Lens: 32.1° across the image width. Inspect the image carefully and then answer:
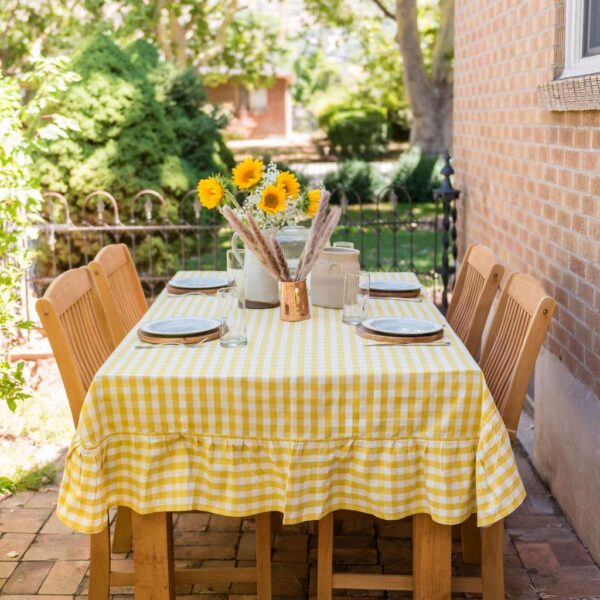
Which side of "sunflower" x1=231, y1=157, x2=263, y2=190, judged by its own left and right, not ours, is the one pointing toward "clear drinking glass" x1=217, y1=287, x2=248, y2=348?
front

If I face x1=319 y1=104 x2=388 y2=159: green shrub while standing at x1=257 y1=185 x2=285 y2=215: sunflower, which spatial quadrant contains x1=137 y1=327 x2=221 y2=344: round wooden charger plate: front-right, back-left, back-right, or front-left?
back-left

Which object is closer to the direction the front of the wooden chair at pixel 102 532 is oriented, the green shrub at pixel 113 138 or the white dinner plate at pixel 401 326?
the white dinner plate

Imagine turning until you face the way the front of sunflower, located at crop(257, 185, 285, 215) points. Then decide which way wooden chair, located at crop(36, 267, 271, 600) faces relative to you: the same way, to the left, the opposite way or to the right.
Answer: to the left

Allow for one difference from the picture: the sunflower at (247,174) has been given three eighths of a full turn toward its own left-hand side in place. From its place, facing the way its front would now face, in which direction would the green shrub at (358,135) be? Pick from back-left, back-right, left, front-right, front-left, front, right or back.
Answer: front-left

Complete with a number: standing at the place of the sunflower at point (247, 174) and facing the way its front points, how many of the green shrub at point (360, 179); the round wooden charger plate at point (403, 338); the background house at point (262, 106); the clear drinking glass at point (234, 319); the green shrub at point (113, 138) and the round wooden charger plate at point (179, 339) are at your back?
3

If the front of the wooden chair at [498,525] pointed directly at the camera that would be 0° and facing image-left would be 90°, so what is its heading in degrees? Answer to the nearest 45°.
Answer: approximately 90°

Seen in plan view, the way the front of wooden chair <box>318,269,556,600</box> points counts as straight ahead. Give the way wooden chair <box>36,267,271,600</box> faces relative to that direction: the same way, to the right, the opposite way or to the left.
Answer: the opposite way

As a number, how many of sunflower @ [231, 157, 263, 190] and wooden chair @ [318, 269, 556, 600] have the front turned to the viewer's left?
1

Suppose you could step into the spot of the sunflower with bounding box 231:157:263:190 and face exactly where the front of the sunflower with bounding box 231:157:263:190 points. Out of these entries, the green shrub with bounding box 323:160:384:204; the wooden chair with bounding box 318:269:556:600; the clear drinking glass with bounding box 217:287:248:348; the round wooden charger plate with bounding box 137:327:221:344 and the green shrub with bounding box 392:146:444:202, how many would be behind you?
2

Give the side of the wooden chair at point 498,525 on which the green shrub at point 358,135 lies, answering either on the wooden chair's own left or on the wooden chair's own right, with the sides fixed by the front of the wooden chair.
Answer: on the wooden chair's own right

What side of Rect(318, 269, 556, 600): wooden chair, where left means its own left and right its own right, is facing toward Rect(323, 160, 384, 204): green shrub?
right

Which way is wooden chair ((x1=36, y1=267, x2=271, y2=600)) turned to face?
to the viewer's right
